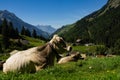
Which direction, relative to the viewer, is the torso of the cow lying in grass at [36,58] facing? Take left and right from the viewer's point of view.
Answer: facing to the right of the viewer
